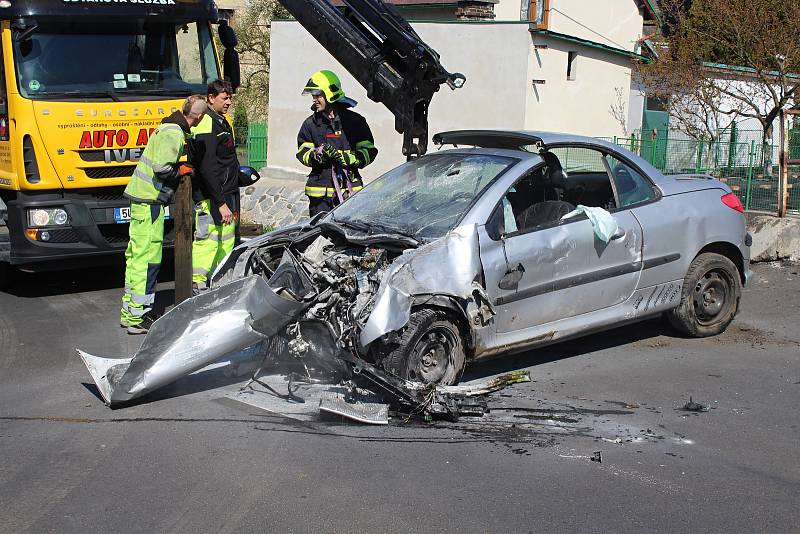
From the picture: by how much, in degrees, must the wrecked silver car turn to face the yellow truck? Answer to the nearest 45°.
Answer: approximately 90° to its right

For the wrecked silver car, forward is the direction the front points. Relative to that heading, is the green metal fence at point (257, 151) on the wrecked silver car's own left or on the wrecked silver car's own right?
on the wrecked silver car's own right

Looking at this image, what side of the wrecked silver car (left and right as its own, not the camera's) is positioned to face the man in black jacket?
right

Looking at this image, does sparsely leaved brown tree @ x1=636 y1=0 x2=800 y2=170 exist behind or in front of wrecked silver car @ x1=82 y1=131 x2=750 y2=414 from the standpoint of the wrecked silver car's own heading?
behind

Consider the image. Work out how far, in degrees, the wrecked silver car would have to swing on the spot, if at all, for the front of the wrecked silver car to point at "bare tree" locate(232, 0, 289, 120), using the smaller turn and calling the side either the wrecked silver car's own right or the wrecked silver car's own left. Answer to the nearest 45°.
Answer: approximately 135° to the wrecked silver car's own right

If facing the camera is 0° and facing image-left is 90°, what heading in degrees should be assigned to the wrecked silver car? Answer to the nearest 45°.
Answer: approximately 45°

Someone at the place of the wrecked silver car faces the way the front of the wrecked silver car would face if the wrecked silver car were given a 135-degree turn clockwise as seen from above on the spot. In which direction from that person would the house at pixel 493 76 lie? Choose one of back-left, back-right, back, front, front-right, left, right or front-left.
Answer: front
